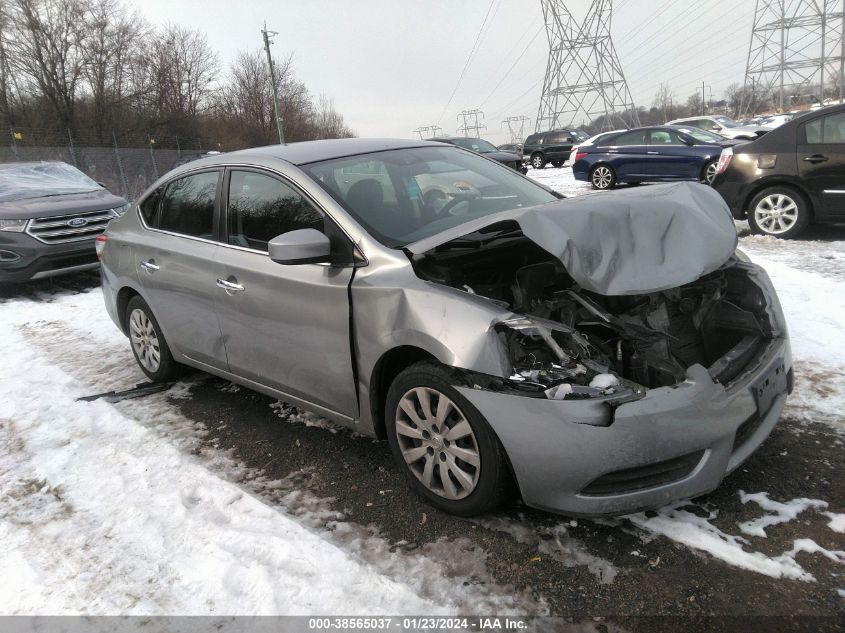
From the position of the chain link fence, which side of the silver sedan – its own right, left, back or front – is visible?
back

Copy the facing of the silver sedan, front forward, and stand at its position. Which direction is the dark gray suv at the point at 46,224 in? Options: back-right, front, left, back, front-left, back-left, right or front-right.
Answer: back

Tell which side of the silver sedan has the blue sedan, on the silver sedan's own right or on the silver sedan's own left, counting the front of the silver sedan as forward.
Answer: on the silver sedan's own left

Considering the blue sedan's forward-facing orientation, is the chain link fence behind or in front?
behind

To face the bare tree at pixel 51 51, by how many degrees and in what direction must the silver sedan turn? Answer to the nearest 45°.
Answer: approximately 180°

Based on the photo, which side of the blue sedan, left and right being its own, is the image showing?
right

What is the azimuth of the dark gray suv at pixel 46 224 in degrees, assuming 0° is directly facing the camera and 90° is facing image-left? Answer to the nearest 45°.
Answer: approximately 315°

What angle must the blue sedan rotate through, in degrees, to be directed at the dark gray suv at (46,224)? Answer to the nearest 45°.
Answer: approximately 135° to its right

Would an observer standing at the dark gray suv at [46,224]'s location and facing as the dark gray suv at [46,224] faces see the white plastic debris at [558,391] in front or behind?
in front

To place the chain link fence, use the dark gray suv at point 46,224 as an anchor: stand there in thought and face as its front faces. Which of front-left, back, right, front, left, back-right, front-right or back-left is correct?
back-left
